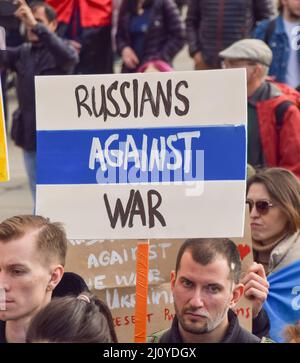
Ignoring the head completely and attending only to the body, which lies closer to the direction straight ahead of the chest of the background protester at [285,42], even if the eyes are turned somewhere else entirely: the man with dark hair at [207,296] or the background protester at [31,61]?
the man with dark hair

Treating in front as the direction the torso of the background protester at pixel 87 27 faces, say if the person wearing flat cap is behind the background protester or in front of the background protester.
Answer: in front

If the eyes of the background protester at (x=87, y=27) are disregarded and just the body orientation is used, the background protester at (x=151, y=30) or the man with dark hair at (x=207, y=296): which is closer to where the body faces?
the man with dark hair

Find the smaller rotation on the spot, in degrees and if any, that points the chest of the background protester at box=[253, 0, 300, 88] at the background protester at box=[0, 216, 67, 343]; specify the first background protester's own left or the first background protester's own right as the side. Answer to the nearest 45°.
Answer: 0° — they already face them

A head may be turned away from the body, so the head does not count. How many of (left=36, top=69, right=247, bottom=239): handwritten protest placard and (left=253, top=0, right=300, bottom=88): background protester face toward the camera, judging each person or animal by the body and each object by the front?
2

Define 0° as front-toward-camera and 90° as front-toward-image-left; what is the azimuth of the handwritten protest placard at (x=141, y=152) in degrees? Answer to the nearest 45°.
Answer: approximately 0°

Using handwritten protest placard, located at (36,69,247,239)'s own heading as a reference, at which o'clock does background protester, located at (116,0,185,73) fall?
The background protester is roughly at 6 o'clock from the handwritten protest placard.

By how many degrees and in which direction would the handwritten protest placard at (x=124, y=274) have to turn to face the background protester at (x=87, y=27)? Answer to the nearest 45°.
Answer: approximately 180°

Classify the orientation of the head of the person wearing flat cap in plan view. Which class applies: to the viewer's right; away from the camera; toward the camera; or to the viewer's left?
to the viewer's left

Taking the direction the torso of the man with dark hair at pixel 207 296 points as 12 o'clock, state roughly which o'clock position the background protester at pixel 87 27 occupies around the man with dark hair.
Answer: The background protester is roughly at 4 o'clock from the man with dark hair.

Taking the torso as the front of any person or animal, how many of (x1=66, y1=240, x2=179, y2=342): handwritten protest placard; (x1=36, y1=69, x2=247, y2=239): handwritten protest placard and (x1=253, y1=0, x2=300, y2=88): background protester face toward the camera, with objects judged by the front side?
3
